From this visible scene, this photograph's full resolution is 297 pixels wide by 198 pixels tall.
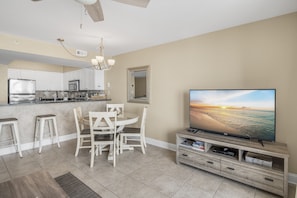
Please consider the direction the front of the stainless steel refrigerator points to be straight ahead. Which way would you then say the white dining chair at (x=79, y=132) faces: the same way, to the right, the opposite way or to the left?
to the left

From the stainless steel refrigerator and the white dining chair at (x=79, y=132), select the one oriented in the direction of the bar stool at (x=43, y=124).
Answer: the stainless steel refrigerator

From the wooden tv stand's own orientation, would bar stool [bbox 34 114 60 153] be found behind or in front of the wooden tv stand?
in front

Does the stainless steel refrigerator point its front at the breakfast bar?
yes

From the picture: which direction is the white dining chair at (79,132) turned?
to the viewer's right

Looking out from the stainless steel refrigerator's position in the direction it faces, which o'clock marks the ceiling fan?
The ceiling fan is roughly at 12 o'clock from the stainless steel refrigerator.

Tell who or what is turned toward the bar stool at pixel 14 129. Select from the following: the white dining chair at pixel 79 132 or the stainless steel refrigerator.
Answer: the stainless steel refrigerator

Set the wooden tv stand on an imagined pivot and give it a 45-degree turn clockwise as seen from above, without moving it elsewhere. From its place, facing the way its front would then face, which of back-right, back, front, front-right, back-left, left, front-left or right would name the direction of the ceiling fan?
front-left

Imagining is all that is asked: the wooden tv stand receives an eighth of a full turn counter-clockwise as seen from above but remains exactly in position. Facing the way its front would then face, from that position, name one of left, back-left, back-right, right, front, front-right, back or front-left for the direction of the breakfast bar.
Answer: right

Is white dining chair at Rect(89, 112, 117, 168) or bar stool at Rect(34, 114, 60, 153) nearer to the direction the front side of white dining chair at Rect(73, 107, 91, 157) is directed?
the white dining chair

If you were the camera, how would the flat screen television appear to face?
facing the viewer and to the left of the viewer

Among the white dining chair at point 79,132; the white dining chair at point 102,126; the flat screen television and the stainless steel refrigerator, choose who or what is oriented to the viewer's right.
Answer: the white dining chair at point 79,132

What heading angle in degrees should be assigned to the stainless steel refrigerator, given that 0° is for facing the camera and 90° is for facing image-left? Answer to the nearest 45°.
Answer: approximately 0°

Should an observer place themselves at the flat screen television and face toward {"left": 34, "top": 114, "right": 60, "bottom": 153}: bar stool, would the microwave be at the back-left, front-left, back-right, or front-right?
front-right

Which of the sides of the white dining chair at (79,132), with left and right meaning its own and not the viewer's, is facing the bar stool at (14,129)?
back
